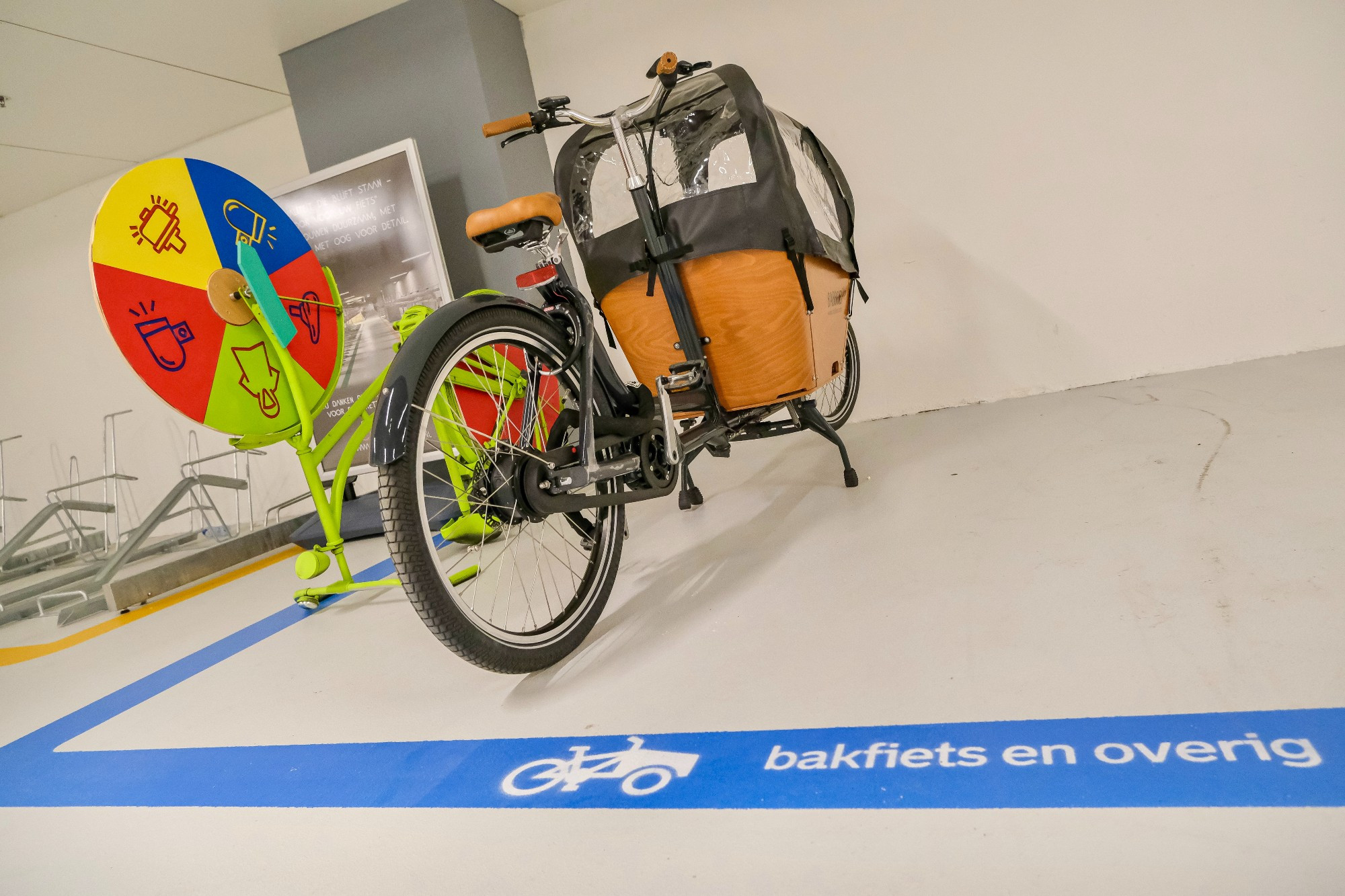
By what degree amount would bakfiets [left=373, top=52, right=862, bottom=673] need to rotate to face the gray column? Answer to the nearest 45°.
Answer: approximately 45° to its left

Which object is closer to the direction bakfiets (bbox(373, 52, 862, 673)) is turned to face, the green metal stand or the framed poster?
the framed poster

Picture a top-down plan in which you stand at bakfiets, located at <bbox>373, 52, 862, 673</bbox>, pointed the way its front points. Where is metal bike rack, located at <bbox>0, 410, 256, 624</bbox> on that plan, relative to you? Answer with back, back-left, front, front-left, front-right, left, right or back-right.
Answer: left

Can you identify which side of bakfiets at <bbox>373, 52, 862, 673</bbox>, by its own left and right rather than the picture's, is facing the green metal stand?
left

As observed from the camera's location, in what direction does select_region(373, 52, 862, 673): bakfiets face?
facing away from the viewer and to the right of the viewer

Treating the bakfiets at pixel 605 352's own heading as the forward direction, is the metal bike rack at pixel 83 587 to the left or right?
on its left

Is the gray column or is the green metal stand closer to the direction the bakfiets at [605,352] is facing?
the gray column

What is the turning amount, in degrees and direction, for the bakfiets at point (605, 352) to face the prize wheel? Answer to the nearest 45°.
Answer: approximately 135° to its left

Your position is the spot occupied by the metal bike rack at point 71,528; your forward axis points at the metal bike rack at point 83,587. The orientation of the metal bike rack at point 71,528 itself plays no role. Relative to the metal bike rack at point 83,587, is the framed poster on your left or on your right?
left

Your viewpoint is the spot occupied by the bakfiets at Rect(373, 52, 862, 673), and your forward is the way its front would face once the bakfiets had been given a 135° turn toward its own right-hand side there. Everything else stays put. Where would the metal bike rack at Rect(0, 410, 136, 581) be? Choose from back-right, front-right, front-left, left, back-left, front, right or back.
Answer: back-right

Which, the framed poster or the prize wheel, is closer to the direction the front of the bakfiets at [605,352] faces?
the framed poster

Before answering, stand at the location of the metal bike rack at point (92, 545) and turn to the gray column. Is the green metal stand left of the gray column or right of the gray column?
right

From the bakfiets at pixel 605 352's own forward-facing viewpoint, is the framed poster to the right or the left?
on its left
